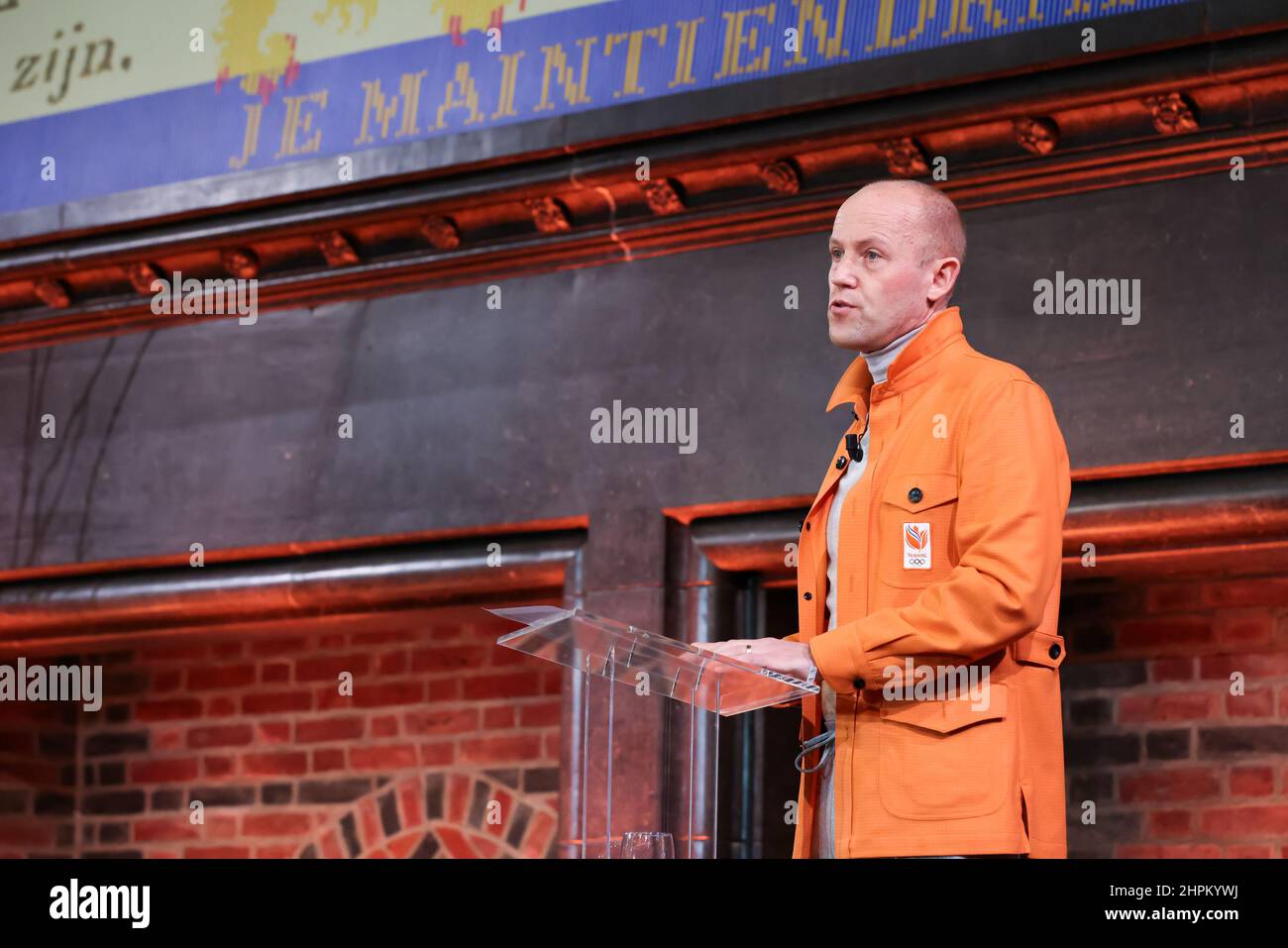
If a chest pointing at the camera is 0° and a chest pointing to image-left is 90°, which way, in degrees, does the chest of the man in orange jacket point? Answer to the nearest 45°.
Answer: approximately 45°

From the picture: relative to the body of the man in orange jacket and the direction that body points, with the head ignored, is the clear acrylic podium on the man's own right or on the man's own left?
on the man's own right
